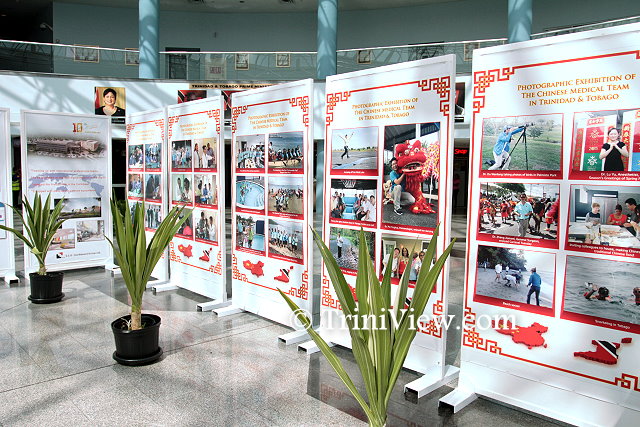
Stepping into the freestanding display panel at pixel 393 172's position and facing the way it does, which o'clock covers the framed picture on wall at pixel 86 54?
The framed picture on wall is roughly at 3 o'clock from the freestanding display panel.

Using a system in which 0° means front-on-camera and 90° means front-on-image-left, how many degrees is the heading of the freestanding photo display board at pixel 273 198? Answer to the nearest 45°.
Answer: approximately 45°

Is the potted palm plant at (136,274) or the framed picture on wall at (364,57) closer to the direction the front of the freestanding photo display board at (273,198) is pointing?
the potted palm plant

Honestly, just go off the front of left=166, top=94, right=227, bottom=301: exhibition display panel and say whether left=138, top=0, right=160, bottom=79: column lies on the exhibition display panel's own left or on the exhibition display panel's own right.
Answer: on the exhibition display panel's own right

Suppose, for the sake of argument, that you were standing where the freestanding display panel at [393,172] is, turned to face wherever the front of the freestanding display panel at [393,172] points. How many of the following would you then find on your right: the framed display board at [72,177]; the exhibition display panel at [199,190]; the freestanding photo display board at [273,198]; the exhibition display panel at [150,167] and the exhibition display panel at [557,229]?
4

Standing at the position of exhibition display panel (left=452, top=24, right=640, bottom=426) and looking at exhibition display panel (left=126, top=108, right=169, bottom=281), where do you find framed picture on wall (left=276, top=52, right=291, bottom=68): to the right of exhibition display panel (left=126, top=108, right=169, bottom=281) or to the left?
right

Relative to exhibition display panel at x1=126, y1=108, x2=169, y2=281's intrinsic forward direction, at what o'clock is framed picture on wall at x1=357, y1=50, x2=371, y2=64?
The framed picture on wall is roughly at 6 o'clock from the exhibition display panel.

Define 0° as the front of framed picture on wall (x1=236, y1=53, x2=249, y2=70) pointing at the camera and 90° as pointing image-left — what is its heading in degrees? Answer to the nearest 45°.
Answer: approximately 0°

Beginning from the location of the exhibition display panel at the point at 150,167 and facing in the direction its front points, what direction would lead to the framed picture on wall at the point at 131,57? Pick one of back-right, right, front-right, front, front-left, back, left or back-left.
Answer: back-right
